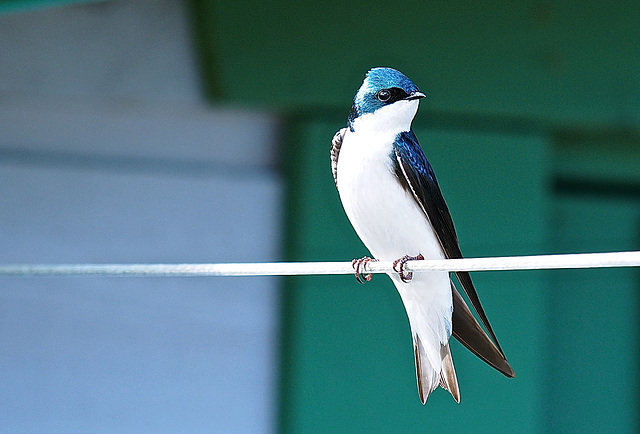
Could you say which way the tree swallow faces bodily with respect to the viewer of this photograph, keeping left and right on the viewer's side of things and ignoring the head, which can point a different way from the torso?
facing the viewer and to the left of the viewer
